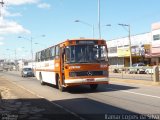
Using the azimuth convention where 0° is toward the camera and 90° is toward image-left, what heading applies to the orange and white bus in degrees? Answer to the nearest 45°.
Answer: approximately 315°
